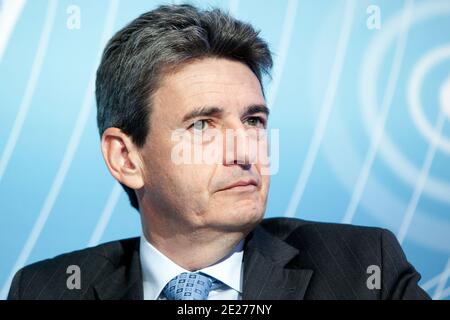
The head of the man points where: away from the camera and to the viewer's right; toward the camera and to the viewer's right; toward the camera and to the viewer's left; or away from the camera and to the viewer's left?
toward the camera and to the viewer's right

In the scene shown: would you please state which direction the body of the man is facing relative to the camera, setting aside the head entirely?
toward the camera
